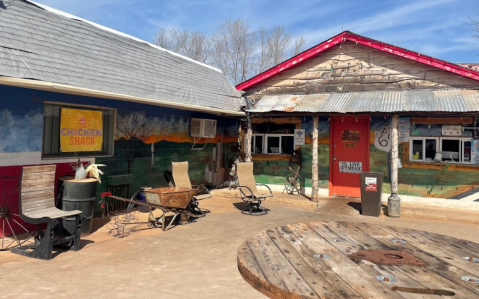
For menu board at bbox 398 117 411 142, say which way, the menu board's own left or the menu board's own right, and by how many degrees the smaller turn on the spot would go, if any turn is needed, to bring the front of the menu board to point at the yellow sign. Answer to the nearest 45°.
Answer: approximately 45° to the menu board's own right

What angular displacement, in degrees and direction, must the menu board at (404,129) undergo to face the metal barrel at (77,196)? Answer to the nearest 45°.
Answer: approximately 45° to its right

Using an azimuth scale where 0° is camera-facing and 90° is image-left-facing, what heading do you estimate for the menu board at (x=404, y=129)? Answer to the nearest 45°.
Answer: approximately 0°

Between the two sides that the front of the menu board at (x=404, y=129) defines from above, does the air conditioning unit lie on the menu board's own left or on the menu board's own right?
on the menu board's own right
